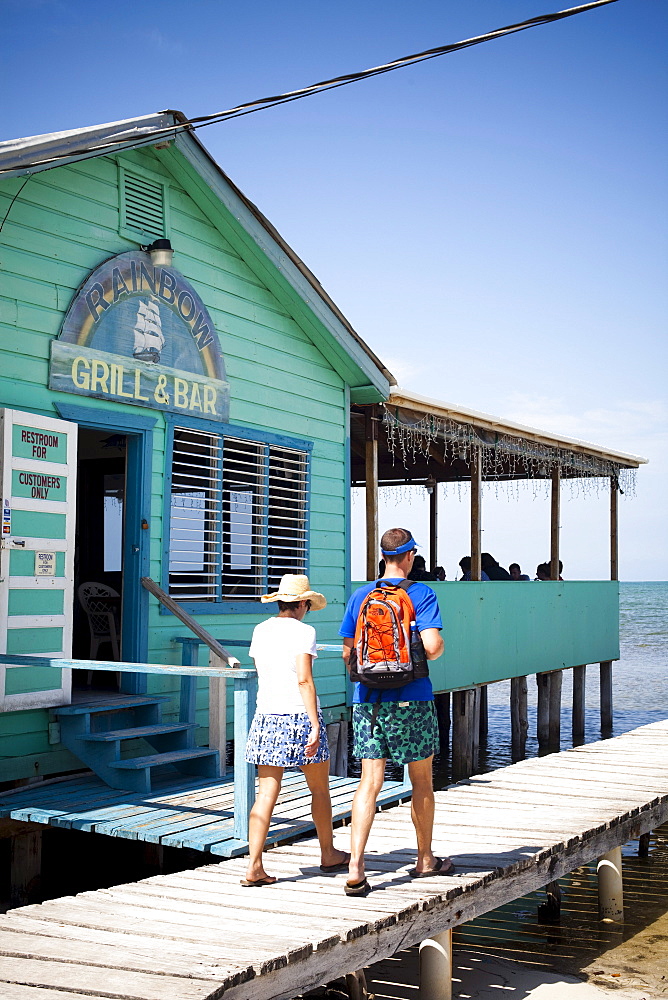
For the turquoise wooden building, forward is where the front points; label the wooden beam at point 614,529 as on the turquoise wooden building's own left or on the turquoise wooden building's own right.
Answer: on the turquoise wooden building's own left

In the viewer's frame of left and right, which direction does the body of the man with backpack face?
facing away from the viewer and to the right of the viewer

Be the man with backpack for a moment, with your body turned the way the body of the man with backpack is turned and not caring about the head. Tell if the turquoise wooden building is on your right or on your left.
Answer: on your left

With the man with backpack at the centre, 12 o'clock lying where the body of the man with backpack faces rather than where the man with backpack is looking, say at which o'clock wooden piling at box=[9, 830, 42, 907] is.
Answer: The wooden piling is roughly at 9 o'clock from the man with backpack.

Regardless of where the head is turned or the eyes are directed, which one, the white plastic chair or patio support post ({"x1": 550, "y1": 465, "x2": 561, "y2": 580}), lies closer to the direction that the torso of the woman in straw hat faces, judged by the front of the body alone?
the patio support post

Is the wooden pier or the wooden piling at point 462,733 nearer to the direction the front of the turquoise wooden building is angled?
the wooden pier

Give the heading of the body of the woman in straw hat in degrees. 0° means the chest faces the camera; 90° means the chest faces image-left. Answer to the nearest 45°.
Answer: approximately 225°
